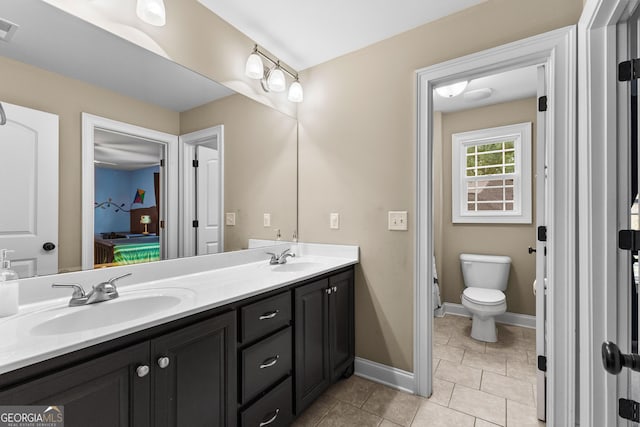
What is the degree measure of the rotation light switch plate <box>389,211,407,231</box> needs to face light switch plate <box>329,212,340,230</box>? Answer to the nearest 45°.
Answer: approximately 90° to its right

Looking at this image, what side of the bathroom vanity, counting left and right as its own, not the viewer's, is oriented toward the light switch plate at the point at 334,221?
left

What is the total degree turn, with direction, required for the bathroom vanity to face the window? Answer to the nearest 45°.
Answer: approximately 45° to its left

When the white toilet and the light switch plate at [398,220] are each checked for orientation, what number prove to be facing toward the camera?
2

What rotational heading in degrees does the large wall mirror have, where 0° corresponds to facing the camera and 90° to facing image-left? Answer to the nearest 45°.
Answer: approximately 315°

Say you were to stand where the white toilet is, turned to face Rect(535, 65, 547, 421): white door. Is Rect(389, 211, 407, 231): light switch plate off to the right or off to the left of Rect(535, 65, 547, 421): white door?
right

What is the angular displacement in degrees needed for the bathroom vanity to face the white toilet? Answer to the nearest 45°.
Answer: approximately 45° to its left

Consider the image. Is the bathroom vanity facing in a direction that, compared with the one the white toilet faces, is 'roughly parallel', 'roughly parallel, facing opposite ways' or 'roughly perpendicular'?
roughly perpendicular

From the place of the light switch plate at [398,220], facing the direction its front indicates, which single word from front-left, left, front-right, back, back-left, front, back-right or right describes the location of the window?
back-left

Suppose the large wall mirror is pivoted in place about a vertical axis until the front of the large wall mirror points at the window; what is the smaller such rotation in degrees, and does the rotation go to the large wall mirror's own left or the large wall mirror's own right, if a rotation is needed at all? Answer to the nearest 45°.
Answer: approximately 45° to the large wall mirror's own left
